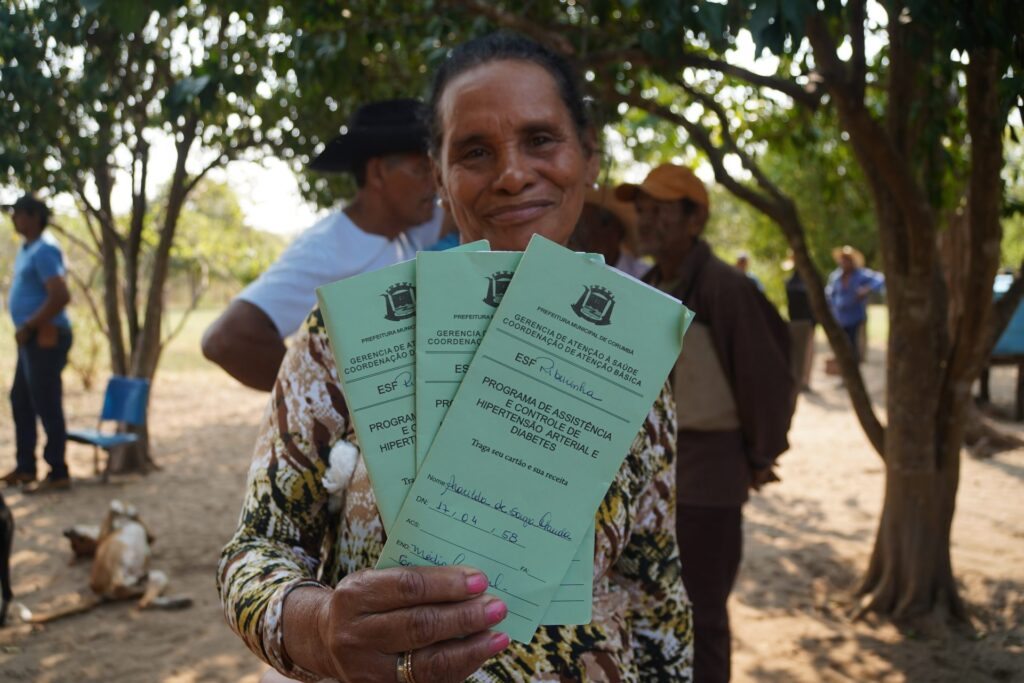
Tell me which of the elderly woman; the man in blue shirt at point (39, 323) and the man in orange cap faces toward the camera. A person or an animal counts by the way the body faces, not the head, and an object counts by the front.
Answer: the elderly woman

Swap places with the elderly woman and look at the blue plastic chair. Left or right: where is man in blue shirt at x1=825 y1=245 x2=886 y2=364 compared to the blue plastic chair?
right

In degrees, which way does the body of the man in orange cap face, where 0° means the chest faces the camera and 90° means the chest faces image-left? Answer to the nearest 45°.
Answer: approximately 90°

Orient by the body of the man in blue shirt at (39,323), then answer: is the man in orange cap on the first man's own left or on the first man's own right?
on the first man's own left

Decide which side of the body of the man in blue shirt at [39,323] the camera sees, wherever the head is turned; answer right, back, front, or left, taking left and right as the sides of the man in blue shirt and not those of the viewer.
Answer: left

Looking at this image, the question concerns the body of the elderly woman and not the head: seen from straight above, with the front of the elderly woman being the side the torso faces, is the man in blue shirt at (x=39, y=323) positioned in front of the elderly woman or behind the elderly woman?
behind
